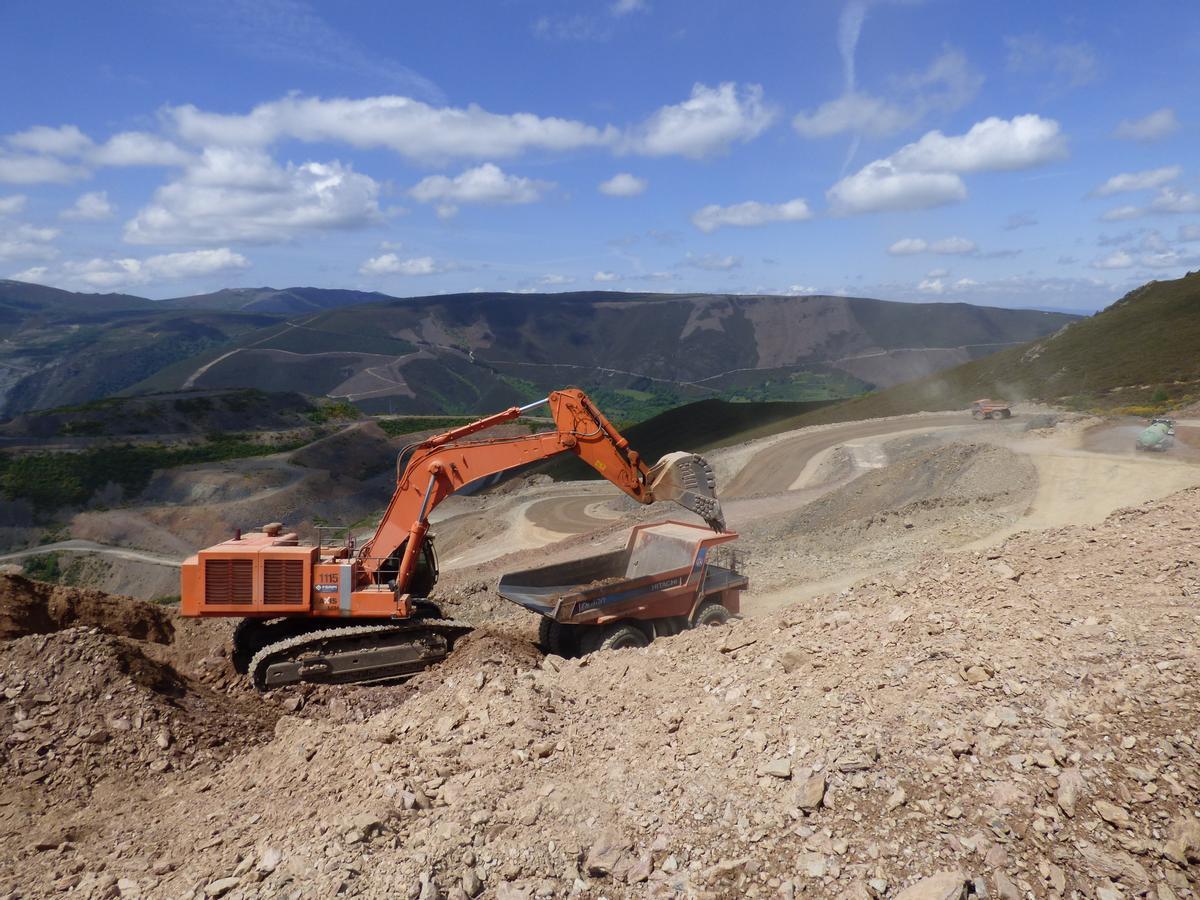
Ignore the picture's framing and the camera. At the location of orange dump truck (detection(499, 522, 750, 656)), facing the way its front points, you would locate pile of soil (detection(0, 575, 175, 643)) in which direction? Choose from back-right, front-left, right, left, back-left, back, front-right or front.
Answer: back-left

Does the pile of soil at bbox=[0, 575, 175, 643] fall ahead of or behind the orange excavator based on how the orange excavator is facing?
behind

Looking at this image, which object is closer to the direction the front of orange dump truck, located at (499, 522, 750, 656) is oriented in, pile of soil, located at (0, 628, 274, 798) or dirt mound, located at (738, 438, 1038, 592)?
the dirt mound

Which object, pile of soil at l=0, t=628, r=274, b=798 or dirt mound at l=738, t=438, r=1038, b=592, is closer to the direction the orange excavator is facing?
the dirt mound

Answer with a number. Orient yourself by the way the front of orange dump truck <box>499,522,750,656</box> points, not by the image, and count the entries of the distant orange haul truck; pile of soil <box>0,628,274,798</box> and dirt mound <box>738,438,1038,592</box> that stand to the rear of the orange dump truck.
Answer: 1

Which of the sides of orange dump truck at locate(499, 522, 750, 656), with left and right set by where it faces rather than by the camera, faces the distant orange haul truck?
front

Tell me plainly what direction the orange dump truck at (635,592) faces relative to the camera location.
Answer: facing away from the viewer and to the right of the viewer

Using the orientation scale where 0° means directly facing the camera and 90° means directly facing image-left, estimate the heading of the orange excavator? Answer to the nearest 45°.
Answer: approximately 270°

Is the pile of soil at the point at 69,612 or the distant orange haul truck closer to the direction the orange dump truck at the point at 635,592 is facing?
the distant orange haul truck

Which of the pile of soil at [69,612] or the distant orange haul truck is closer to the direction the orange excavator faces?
the distant orange haul truck

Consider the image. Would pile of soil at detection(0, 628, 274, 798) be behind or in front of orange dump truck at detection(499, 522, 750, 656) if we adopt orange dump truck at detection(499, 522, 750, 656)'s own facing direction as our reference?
behind

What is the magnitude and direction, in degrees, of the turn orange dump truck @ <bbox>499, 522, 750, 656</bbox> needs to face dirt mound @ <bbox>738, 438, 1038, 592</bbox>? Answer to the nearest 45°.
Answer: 0° — it already faces it
